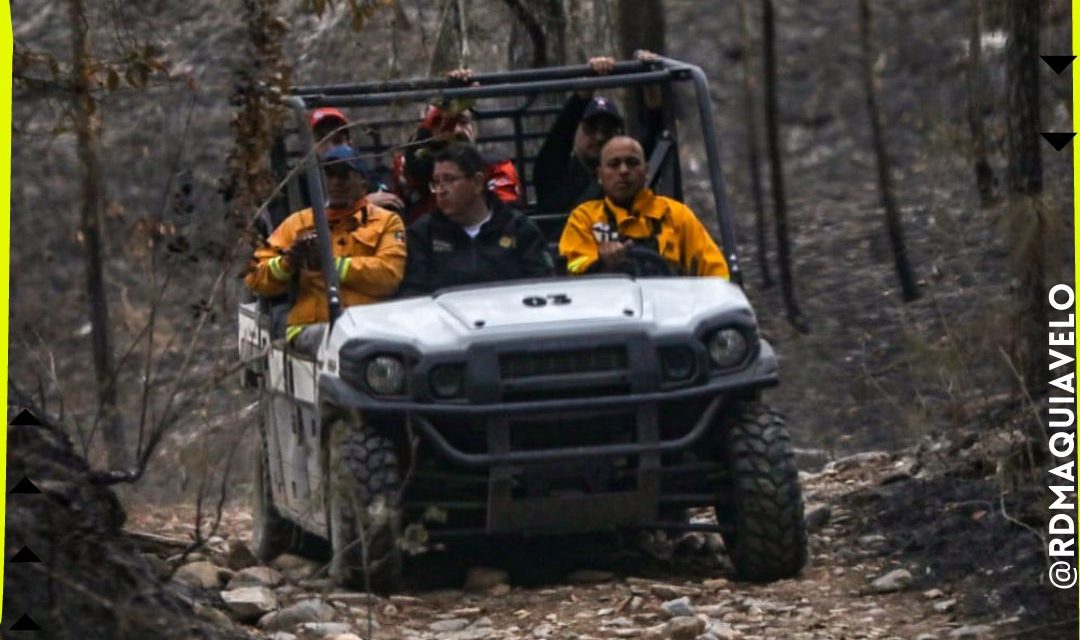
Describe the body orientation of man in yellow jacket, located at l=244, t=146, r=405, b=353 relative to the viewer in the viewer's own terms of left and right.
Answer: facing the viewer

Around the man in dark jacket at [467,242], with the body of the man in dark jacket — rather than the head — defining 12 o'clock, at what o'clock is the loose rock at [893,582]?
The loose rock is roughly at 10 o'clock from the man in dark jacket.

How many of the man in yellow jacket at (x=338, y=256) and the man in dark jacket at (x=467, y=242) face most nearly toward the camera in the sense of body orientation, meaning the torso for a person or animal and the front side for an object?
2

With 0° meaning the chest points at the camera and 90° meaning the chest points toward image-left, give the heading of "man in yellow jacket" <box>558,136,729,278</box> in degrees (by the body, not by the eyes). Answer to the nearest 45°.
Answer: approximately 0°

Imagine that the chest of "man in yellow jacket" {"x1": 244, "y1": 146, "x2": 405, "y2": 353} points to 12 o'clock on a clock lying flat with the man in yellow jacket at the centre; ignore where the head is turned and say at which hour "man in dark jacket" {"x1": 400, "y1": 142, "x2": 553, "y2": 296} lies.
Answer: The man in dark jacket is roughly at 9 o'clock from the man in yellow jacket.

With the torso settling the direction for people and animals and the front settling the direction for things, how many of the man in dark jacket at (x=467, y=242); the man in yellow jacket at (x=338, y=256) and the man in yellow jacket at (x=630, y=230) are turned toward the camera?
3

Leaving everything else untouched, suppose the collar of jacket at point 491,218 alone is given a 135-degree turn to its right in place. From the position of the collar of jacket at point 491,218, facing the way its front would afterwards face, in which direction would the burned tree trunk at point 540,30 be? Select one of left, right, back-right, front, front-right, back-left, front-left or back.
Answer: front-right

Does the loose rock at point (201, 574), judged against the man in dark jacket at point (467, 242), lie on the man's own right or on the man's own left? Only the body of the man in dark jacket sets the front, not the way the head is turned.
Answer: on the man's own right

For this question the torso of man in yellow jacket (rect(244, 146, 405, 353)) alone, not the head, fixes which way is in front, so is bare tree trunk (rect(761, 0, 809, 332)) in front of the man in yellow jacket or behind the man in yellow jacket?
behind

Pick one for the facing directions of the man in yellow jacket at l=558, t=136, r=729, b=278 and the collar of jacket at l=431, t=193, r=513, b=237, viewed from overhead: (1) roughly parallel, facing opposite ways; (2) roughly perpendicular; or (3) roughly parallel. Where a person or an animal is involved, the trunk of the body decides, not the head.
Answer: roughly parallel

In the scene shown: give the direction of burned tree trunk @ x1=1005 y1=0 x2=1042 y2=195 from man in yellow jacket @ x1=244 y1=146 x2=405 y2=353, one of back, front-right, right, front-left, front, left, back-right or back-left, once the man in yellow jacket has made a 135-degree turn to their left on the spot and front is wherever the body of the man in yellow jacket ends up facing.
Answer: front-right
